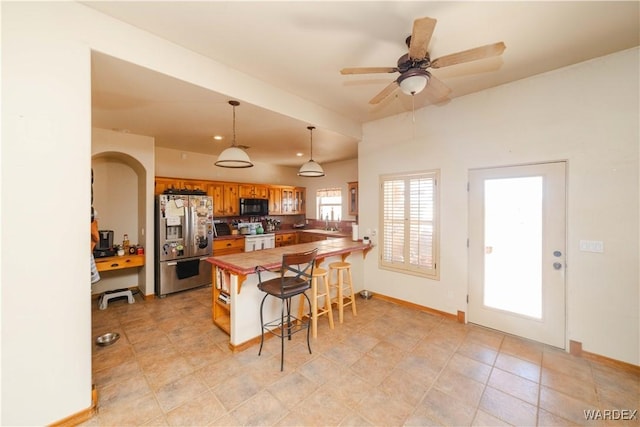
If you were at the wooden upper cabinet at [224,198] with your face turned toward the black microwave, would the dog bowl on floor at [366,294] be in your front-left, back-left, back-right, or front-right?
front-right

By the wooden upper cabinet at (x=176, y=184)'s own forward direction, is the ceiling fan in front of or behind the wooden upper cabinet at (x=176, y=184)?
in front

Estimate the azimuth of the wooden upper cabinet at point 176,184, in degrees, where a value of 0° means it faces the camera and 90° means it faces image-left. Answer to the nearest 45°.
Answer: approximately 315°

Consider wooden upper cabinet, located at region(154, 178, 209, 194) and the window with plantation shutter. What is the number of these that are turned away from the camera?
0

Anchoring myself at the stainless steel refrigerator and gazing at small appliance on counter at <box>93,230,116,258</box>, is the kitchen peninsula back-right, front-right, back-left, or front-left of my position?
back-left

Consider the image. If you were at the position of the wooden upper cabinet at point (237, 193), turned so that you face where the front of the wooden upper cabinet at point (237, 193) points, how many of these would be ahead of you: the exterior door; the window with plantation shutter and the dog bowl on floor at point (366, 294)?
3

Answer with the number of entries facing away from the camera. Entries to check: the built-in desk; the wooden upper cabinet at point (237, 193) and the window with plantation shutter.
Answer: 0

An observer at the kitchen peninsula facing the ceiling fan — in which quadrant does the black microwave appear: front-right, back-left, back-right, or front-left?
back-left

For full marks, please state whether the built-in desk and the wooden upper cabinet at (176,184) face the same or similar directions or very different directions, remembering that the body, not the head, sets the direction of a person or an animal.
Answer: same or similar directions

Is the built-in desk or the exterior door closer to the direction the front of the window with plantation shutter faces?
the built-in desk

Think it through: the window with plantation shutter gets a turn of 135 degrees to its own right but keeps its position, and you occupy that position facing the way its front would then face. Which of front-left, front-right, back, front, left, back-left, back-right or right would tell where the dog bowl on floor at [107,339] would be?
back-left

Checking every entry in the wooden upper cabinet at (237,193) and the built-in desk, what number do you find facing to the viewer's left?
0
